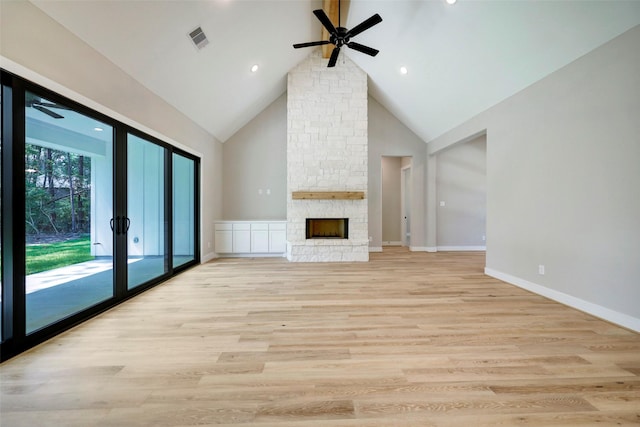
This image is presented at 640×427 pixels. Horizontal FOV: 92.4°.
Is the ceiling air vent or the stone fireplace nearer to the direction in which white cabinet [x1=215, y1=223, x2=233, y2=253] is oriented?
the ceiling air vent

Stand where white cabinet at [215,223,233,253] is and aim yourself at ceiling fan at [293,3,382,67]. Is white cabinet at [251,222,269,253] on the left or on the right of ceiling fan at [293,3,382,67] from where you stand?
left

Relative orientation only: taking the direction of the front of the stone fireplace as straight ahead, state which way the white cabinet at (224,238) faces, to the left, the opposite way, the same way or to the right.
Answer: the same way

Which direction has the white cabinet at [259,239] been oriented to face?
toward the camera

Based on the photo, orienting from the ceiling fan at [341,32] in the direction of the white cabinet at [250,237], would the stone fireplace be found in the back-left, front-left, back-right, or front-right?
front-right

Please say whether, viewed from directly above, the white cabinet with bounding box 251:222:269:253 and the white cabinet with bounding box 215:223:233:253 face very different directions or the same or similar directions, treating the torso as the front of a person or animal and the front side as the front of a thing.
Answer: same or similar directions

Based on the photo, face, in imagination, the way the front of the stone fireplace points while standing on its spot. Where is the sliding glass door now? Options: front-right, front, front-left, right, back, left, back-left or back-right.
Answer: front-right

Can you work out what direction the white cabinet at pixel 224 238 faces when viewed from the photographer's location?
facing the viewer

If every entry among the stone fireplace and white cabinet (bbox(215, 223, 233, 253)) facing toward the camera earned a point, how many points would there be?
2

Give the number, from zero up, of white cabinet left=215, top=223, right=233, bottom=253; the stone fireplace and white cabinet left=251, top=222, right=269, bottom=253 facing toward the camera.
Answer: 3

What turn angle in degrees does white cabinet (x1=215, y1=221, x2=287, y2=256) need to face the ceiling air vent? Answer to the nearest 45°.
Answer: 0° — it already faces it

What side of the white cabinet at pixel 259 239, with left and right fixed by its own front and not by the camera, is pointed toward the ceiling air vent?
front

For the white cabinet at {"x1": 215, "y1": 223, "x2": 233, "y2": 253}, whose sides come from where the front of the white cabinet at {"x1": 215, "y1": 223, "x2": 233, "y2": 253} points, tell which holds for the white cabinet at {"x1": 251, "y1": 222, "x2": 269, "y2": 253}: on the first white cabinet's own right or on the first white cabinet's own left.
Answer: on the first white cabinet's own left

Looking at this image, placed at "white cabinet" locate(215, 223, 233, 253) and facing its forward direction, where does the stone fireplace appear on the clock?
The stone fireplace is roughly at 10 o'clock from the white cabinet.

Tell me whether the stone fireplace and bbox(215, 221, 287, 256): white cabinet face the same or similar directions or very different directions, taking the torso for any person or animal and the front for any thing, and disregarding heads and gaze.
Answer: same or similar directions
